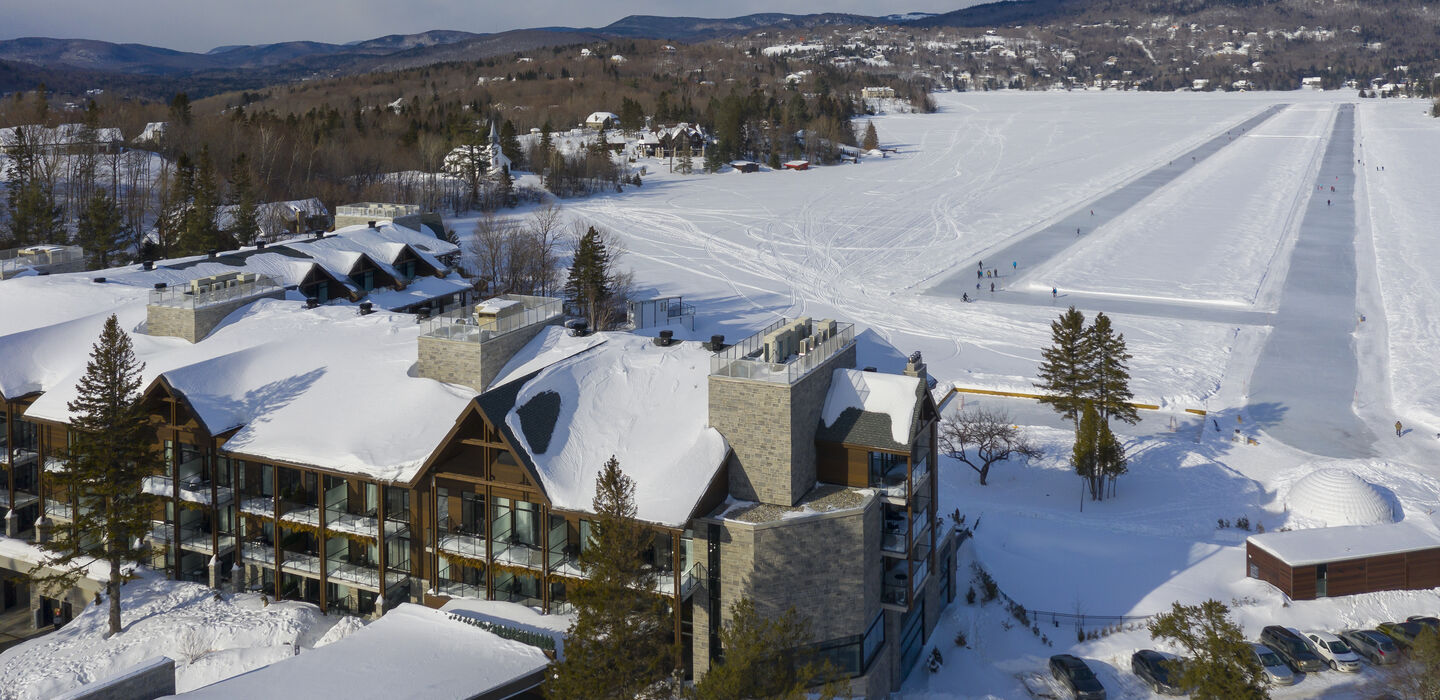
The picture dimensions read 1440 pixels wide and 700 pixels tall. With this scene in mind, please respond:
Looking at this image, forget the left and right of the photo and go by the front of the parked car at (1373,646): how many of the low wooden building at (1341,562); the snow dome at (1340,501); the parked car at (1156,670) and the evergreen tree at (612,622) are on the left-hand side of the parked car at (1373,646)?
2

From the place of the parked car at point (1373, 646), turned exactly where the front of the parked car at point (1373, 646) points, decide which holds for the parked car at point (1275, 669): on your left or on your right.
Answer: on your left

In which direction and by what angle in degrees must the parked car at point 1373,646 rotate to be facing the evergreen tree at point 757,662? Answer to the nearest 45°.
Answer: approximately 90° to its left

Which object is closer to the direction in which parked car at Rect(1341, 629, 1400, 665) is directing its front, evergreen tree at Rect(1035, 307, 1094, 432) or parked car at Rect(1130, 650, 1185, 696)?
the evergreen tree

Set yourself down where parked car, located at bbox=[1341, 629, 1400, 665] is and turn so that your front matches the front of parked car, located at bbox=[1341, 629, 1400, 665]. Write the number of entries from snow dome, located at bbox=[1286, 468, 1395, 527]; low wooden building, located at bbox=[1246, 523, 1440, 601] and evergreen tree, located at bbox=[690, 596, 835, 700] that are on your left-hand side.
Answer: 1

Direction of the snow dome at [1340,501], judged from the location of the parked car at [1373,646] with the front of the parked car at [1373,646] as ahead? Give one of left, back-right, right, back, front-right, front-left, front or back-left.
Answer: front-right

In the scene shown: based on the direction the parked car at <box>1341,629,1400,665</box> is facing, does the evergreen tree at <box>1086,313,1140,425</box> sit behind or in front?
in front

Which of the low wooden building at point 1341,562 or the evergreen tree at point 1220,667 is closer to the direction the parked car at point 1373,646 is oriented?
the low wooden building

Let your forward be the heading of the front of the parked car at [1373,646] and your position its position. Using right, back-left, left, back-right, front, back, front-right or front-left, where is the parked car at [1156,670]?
left

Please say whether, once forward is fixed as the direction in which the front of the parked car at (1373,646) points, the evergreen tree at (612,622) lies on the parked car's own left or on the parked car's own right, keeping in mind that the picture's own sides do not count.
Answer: on the parked car's own left

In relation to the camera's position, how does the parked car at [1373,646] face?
facing away from the viewer and to the left of the viewer

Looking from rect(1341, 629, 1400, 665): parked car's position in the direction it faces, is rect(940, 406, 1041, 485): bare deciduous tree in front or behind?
in front

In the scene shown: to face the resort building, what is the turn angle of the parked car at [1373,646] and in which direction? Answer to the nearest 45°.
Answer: approximately 90° to its left

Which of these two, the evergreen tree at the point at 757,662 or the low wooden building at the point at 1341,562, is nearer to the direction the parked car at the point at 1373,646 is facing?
the low wooden building

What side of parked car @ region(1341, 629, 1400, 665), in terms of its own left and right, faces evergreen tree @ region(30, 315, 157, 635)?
left

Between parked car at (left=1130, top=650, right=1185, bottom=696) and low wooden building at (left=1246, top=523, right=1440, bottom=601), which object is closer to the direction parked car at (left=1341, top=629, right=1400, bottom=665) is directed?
the low wooden building

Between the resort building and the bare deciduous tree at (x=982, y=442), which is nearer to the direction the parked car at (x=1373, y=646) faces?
the bare deciduous tree

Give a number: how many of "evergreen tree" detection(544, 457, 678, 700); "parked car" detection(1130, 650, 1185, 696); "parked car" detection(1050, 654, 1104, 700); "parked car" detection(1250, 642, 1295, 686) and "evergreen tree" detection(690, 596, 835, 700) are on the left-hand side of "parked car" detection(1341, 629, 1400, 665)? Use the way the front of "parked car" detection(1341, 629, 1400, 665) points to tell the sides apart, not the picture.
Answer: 5
